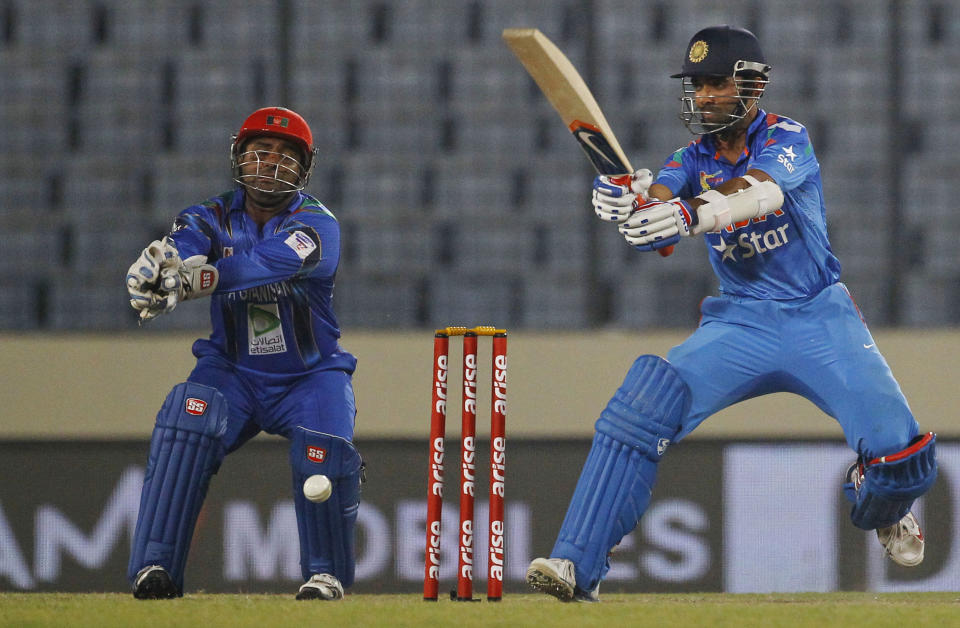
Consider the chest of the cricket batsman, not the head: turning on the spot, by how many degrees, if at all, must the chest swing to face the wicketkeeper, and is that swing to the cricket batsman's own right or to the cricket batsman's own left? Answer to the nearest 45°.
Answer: approximately 45° to the cricket batsman's own right

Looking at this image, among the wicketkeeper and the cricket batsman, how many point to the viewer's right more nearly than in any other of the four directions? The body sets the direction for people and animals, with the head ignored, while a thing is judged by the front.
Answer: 0

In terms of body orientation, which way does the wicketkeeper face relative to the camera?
toward the camera

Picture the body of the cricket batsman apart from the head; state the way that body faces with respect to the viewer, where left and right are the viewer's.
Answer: facing the viewer and to the left of the viewer

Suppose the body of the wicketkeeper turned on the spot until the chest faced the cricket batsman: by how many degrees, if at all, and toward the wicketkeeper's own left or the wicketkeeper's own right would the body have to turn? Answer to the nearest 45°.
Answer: approximately 90° to the wicketkeeper's own left

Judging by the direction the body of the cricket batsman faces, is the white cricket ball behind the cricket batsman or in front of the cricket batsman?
in front
